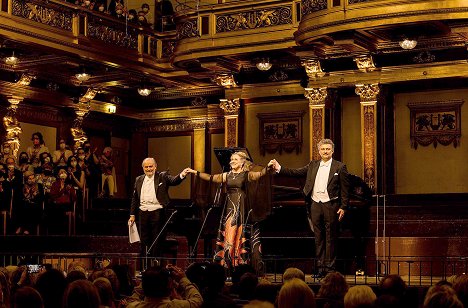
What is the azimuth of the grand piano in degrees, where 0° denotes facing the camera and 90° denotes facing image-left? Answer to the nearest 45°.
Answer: approximately 90°

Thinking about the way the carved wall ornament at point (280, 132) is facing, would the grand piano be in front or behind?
in front

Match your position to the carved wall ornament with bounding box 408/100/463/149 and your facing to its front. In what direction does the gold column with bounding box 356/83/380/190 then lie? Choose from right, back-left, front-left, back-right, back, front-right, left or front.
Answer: right

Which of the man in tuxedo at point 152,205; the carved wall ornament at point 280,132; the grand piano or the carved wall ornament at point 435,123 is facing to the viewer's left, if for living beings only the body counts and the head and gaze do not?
the grand piano

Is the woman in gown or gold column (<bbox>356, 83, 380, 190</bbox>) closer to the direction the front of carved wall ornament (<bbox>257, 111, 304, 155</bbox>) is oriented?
the woman in gown

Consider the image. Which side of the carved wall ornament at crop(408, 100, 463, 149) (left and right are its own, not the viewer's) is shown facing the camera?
front

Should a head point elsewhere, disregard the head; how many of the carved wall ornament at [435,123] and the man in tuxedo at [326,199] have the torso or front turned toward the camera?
2

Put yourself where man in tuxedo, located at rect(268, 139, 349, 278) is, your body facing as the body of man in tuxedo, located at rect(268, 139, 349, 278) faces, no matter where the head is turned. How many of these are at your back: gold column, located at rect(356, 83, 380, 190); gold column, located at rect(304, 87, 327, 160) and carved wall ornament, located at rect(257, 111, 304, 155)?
3

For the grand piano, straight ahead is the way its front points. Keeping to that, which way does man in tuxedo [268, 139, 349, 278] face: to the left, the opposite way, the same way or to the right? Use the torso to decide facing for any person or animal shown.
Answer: to the left

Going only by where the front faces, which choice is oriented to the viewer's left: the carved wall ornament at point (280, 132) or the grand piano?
the grand piano

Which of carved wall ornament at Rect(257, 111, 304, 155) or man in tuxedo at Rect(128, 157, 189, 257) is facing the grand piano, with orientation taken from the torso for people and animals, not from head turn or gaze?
the carved wall ornament

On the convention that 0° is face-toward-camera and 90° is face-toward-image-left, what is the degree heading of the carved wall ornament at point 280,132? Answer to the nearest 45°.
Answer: approximately 0°
